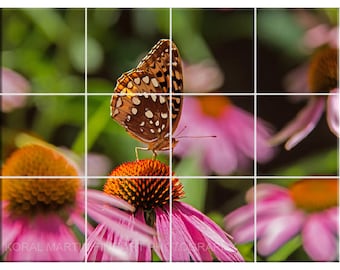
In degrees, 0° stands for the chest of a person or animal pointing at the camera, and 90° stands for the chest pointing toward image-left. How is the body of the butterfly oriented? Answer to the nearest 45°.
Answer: approximately 270°

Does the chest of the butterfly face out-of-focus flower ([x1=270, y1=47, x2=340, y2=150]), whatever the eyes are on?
yes
